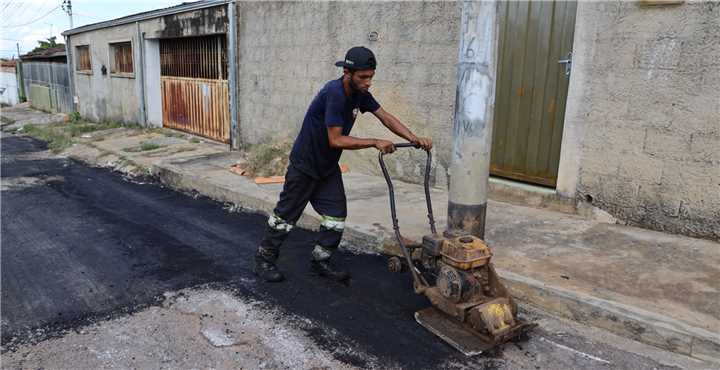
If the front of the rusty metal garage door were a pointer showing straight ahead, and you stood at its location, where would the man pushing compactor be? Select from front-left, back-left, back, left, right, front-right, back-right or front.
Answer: front-left

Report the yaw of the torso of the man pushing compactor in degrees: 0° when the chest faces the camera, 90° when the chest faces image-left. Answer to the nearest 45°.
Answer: approximately 315°

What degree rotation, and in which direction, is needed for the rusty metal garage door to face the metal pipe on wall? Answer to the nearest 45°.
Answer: approximately 45° to its left

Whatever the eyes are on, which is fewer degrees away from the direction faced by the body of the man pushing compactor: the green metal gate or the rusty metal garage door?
the green metal gate

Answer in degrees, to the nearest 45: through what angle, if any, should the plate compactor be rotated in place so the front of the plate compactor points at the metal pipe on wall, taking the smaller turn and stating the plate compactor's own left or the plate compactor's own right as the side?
approximately 180°

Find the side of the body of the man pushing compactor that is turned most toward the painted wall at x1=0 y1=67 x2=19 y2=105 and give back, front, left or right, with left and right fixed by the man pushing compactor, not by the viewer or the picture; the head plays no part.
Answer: back

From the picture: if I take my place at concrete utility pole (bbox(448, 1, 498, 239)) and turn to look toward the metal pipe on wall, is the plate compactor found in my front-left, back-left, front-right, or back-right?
back-left

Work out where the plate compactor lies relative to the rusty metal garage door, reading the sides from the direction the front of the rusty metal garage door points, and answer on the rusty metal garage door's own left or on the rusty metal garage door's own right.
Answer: on the rusty metal garage door's own left

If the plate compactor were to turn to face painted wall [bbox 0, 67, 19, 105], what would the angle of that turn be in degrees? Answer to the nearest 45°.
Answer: approximately 180°

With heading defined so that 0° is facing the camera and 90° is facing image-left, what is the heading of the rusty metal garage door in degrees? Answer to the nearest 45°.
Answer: approximately 45°

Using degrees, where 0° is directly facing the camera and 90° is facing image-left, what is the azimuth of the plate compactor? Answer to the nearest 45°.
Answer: approximately 315°
